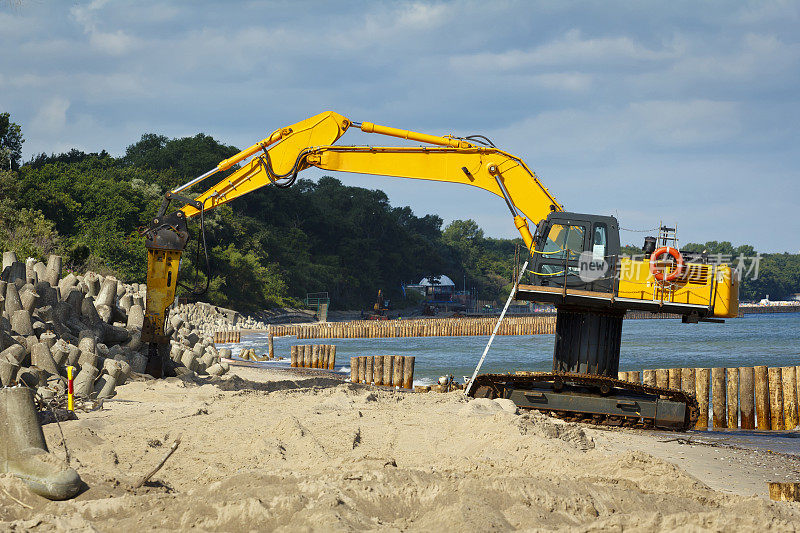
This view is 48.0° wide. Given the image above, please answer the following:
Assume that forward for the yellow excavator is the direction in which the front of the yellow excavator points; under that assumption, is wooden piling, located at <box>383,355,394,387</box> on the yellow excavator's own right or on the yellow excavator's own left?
on the yellow excavator's own right

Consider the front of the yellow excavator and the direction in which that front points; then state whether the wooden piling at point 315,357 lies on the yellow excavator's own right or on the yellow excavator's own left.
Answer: on the yellow excavator's own right

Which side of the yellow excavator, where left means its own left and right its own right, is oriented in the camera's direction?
left

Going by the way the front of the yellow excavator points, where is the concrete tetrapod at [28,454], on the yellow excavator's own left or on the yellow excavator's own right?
on the yellow excavator's own left

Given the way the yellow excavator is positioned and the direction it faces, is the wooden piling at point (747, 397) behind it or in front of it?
behind

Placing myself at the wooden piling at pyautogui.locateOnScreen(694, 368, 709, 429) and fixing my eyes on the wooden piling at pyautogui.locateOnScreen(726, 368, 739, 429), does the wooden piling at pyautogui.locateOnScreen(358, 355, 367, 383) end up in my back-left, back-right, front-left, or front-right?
back-left

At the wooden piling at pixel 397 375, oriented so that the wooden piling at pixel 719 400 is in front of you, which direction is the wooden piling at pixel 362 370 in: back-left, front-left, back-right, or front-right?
back-right

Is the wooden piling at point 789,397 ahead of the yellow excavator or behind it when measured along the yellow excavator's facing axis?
behind

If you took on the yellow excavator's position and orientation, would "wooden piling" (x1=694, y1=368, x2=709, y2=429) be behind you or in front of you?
behind

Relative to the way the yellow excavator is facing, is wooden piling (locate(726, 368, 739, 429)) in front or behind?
behind
